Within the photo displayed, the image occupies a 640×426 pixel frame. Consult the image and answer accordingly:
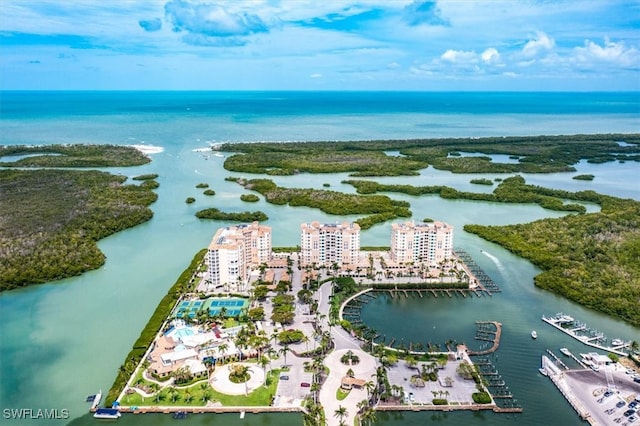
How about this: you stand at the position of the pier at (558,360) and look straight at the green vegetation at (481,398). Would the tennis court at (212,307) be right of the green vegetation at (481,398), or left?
right

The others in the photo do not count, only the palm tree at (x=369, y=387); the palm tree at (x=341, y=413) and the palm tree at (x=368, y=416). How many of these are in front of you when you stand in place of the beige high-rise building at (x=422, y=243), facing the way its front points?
3

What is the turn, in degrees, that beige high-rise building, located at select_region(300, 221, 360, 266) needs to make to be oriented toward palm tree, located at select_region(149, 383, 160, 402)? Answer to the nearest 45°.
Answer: approximately 45° to its right

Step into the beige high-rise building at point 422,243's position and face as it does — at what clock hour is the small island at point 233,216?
The small island is roughly at 4 o'clock from the beige high-rise building.

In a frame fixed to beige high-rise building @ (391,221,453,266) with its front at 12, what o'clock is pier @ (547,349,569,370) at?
The pier is roughly at 11 o'clock from the beige high-rise building.

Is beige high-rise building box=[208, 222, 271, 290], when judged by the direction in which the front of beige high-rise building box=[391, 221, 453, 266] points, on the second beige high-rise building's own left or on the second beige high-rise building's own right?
on the second beige high-rise building's own right

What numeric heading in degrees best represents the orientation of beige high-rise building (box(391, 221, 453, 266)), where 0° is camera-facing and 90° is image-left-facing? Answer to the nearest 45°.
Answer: approximately 0°

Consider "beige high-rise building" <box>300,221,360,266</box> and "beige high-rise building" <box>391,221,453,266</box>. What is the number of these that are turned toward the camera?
2

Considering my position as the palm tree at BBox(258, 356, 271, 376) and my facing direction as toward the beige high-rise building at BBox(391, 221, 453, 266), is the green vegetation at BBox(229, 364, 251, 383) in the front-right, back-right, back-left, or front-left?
back-left

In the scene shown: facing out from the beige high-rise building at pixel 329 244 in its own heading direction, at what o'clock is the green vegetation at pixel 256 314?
The green vegetation is roughly at 1 o'clock from the beige high-rise building.
